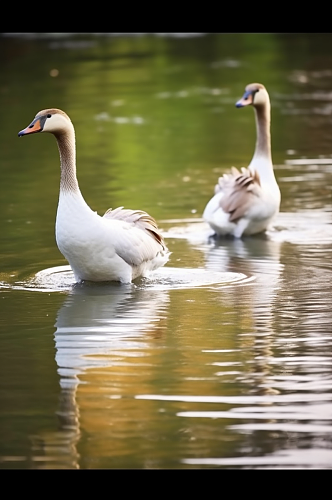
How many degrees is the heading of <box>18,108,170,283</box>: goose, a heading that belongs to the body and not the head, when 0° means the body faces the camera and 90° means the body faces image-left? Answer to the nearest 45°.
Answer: approximately 45°

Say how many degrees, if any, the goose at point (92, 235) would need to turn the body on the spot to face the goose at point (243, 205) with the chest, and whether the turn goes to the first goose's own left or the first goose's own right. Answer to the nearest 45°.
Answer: approximately 180°

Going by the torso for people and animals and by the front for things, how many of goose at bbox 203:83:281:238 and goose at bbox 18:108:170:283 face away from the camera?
1

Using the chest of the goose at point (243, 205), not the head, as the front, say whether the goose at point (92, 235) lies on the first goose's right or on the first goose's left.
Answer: on the first goose's right
